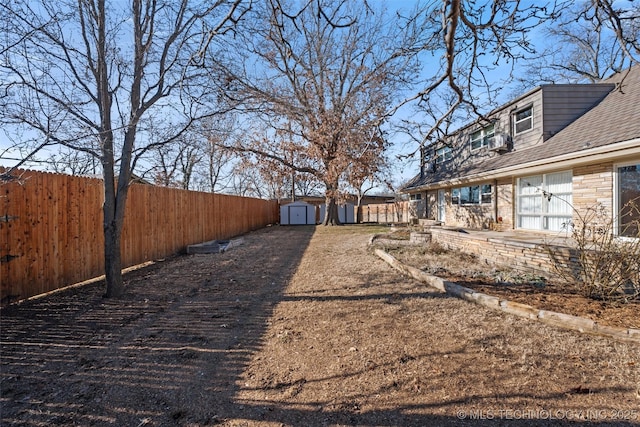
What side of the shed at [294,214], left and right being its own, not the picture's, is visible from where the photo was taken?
front

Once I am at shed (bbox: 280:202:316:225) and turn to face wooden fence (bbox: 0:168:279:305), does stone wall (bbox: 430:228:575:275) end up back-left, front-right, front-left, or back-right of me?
front-left

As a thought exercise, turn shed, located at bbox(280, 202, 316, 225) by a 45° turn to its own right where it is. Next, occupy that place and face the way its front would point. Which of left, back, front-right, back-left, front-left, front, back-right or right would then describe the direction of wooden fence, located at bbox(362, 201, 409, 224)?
back-left

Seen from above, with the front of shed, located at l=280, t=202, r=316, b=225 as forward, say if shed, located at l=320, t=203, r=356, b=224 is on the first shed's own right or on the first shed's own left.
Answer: on the first shed's own left

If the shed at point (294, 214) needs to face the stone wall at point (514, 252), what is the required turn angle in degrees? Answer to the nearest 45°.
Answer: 0° — it already faces it

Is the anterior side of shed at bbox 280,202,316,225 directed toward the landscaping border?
yes

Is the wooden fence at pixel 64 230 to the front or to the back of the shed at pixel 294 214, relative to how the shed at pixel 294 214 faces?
to the front

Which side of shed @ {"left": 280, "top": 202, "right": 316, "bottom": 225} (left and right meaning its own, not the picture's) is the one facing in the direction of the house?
front
